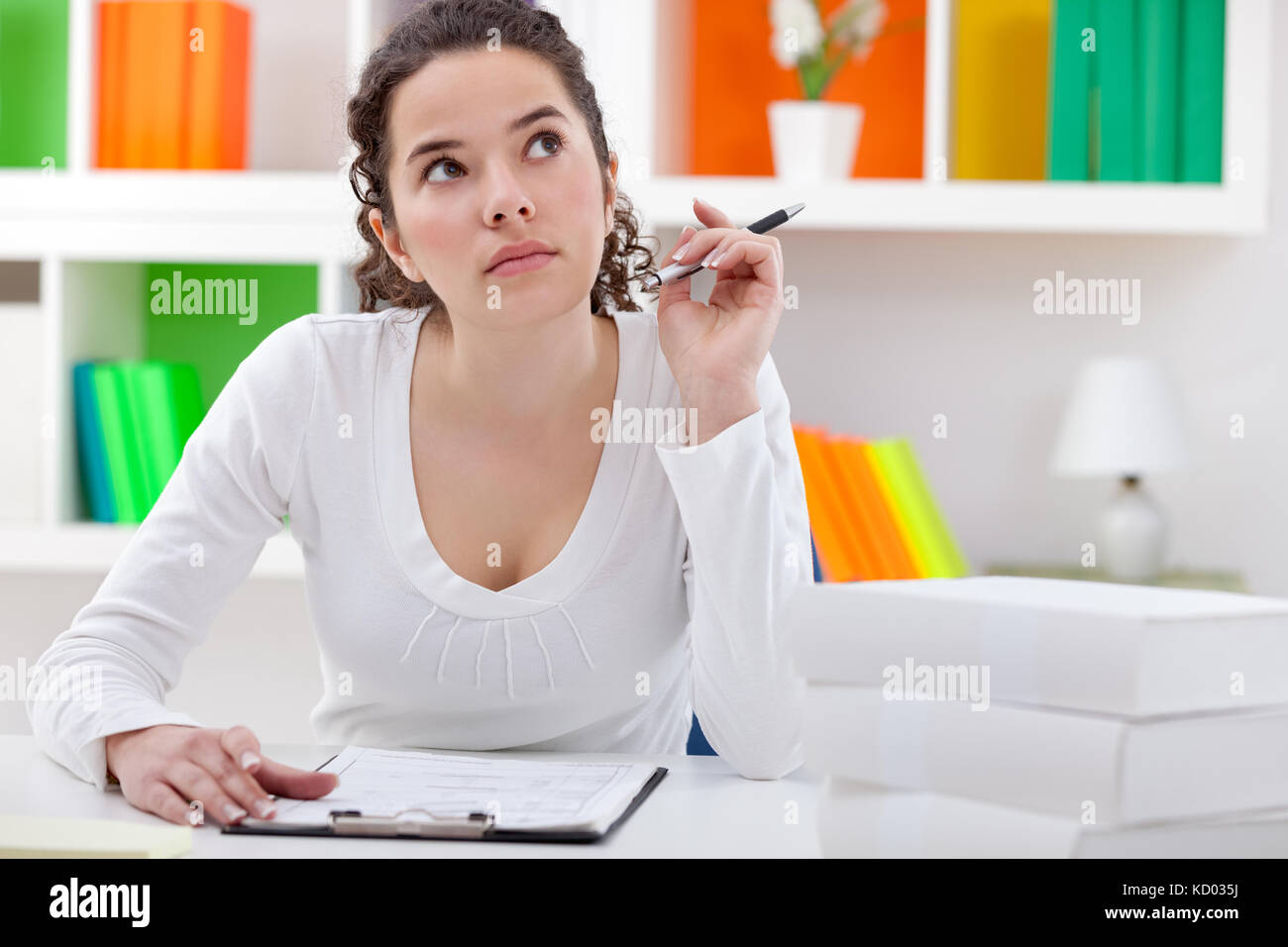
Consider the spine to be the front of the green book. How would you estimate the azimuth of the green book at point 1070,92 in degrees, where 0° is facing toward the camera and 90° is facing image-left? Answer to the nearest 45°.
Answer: approximately 0°

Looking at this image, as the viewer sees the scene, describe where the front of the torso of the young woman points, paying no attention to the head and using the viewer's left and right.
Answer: facing the viewer

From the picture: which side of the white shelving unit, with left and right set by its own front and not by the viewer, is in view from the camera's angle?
front

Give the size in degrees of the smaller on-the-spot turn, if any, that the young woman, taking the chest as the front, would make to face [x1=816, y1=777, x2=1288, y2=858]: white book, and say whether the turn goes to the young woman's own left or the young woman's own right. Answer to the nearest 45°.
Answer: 0° — they already face it

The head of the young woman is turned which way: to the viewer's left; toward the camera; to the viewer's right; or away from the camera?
toward the camera

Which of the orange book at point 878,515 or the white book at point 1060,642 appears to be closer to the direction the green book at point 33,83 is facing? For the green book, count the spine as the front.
the white book
